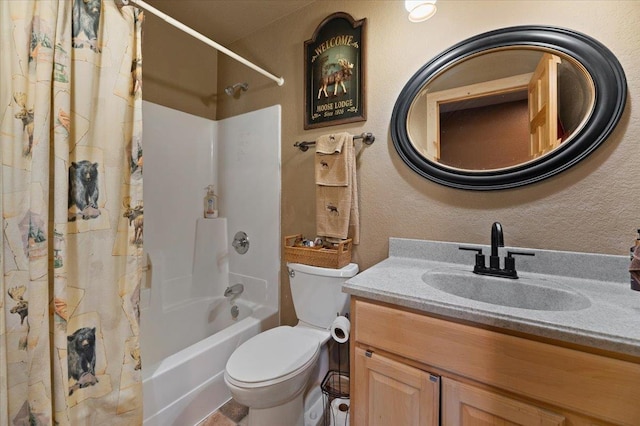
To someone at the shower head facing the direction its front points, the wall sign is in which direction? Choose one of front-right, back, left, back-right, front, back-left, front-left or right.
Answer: left

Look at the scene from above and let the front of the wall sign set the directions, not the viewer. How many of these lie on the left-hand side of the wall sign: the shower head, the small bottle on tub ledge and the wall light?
1

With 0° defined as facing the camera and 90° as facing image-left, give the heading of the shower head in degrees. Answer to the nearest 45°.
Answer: approximately 45°

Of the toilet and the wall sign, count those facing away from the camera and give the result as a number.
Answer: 0

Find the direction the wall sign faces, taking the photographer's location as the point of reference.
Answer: facing the viewer and to the left of the viewer

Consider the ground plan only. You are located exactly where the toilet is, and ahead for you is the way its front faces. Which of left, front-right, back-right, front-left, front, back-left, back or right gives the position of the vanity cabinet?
left

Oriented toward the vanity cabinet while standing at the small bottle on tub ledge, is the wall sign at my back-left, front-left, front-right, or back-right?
front-left

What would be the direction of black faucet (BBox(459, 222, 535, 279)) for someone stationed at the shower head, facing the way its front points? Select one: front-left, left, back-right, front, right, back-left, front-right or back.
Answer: left

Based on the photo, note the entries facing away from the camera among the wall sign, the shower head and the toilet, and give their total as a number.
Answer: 0

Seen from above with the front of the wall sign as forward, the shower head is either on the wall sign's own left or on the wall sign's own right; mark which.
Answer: on the wall sign's own right

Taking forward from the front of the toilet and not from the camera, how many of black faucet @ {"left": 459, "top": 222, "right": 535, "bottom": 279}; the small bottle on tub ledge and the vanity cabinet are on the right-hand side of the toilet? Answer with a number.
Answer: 1
